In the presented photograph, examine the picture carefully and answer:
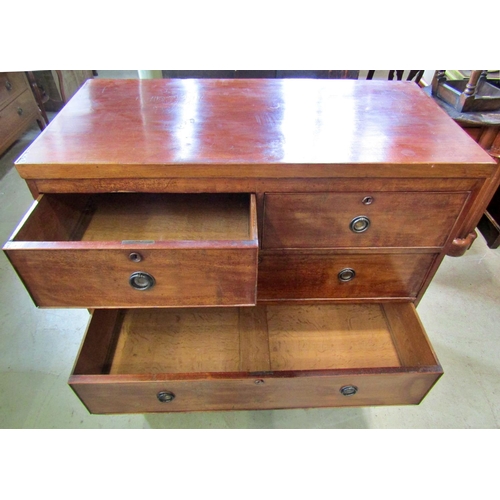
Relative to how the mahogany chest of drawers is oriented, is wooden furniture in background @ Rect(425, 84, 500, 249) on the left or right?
on its left

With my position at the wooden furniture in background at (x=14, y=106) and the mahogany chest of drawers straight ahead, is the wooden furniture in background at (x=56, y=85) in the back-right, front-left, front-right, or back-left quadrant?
back-left

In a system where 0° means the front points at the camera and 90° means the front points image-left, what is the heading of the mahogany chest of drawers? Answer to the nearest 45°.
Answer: approximately 0°

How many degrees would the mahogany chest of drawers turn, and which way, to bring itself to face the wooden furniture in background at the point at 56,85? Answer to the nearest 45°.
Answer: approximately 135° to its right

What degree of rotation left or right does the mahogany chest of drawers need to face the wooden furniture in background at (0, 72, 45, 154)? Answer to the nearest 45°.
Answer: approximately 135° to its right

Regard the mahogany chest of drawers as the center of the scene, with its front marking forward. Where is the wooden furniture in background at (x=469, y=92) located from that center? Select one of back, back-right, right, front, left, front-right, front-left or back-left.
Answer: back-left
